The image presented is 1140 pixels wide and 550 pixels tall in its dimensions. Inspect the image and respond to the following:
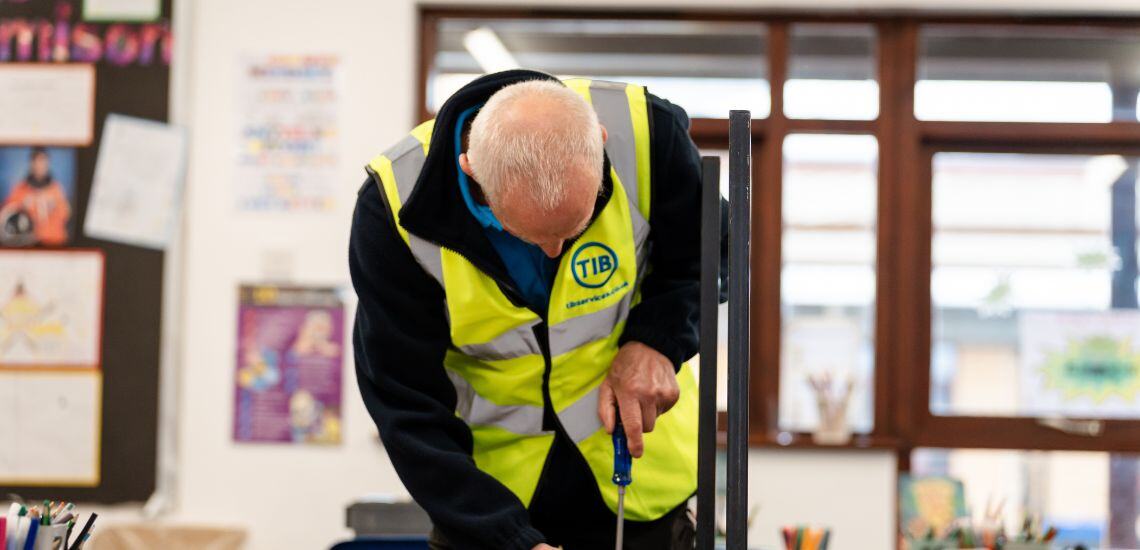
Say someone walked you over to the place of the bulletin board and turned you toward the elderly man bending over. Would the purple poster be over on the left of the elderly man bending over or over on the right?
left

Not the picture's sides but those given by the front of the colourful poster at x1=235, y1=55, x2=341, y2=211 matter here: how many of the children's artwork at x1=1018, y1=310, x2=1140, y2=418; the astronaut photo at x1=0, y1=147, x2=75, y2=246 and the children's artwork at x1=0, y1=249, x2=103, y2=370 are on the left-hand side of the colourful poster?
1

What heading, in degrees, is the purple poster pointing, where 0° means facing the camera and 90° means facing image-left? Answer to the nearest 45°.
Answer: approximately 0°

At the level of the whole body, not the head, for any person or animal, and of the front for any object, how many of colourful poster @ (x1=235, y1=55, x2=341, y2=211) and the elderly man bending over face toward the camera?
2

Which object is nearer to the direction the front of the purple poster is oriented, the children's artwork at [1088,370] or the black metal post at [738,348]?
the black metal post

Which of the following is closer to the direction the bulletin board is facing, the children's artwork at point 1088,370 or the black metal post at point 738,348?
the black metal post

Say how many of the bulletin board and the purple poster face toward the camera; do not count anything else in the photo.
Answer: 2

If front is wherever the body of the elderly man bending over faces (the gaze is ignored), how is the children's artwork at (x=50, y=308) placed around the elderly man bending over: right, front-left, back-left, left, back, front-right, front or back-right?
back-right

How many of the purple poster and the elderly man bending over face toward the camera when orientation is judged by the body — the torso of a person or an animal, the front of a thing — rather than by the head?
2
